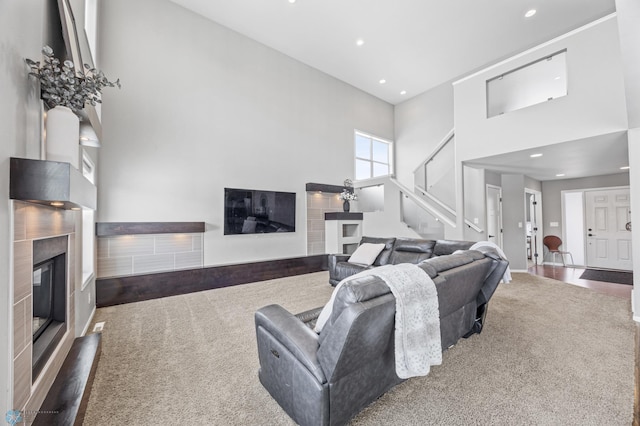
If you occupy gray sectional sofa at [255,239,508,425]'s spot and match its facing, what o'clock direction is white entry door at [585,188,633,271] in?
The white entry door is roughly at 3 o'clock from the gray sectional sofa.

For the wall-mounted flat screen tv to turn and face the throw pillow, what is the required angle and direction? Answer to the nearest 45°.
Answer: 0° — it already faces it

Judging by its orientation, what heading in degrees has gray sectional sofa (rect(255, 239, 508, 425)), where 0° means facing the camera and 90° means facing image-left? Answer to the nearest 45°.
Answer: approximately 135°

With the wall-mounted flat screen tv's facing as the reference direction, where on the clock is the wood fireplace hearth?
The wood fireplace hearth is roughly at 2 o'clock from the wall-mounted flat screen tv.

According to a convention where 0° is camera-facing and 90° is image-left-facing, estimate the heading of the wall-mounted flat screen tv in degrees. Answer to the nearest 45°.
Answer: approximately 315°
